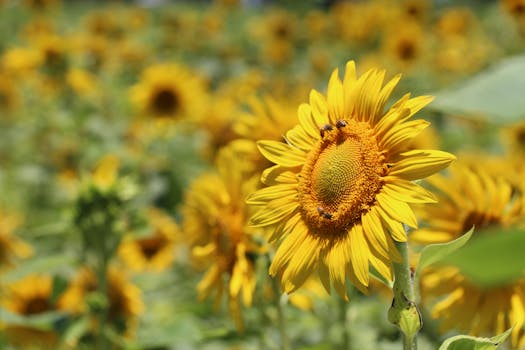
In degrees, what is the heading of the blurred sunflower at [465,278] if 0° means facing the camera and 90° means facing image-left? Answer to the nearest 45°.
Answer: approximately 0°

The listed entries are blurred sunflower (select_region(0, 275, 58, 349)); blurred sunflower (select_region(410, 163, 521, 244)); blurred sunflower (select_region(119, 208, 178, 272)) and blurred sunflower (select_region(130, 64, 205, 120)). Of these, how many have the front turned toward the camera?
4

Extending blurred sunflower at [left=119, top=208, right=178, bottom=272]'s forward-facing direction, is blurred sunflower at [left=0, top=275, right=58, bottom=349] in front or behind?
in front

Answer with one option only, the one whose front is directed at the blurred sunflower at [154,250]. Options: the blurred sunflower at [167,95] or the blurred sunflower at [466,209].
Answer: the blurred sunflower at [167,95]

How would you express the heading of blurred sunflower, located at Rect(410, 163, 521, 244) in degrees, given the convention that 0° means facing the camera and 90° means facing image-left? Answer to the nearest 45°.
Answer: approximately 0°

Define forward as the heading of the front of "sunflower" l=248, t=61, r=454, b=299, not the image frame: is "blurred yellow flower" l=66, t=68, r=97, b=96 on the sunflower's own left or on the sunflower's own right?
on the sunflower's own right

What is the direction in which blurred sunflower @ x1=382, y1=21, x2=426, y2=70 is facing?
toward the camera

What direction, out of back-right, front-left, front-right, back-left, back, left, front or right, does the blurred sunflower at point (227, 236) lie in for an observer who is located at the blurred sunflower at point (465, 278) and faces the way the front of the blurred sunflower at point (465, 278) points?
right

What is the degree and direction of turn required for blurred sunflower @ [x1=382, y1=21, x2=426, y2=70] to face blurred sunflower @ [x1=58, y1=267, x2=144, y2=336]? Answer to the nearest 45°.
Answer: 0° — it already faces it

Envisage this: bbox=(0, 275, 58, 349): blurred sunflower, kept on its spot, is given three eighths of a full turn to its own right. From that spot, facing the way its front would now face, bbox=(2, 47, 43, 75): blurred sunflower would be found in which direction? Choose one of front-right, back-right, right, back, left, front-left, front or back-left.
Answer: front-right

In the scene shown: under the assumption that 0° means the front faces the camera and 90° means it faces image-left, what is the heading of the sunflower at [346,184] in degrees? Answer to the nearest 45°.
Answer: approximately 45°

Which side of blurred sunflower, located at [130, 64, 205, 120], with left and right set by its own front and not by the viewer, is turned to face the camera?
front
